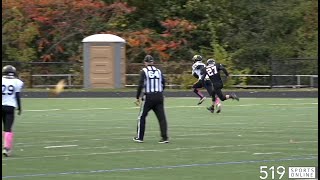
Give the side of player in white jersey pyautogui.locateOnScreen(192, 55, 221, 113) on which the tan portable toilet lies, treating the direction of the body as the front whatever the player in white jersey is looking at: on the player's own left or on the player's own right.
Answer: on the player's own right

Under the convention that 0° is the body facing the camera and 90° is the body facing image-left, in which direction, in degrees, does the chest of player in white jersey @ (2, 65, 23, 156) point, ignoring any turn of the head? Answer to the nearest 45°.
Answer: approximately 180°

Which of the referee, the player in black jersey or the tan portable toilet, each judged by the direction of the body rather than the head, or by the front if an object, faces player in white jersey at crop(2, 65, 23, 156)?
the tan portable toilet

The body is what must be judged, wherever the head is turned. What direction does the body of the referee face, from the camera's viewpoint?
away from the camera

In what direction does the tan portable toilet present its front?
toward the camera

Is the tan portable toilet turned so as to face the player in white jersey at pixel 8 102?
yes

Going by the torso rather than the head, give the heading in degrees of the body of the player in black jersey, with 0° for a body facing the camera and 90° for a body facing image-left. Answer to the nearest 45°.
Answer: approximately 135°

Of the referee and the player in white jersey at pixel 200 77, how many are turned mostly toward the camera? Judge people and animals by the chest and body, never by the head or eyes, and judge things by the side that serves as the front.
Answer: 0

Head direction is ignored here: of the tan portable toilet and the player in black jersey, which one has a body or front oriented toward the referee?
the tan portable toilet
